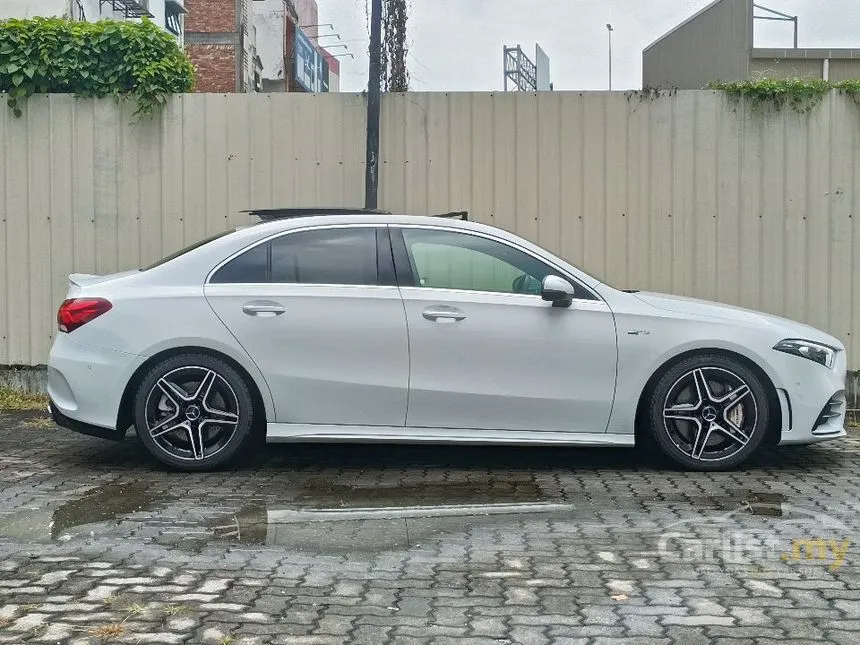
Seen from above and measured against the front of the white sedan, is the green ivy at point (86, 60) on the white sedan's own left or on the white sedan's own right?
on the white sedan's own left

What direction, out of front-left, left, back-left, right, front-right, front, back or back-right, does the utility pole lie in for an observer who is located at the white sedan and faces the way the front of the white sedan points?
left

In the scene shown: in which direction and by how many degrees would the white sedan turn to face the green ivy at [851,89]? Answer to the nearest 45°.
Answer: approximately 45° to its left

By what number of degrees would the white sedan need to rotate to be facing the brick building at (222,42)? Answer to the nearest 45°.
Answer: approximately 90° to its left

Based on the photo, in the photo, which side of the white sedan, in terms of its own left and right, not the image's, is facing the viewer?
right

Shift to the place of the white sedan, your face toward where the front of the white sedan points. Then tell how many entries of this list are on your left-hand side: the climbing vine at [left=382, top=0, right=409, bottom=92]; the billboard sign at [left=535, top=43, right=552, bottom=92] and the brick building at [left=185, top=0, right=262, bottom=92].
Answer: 3

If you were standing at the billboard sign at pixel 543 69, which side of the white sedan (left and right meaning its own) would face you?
left

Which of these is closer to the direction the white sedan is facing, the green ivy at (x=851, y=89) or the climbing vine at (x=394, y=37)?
the green ivy

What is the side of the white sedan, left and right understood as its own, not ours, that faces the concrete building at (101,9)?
left

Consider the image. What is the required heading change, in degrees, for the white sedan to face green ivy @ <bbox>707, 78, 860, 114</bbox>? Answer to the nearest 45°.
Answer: approximately 45° to its left

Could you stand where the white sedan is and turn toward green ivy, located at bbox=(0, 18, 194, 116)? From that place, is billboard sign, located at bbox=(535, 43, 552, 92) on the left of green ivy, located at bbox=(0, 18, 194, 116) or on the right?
right
